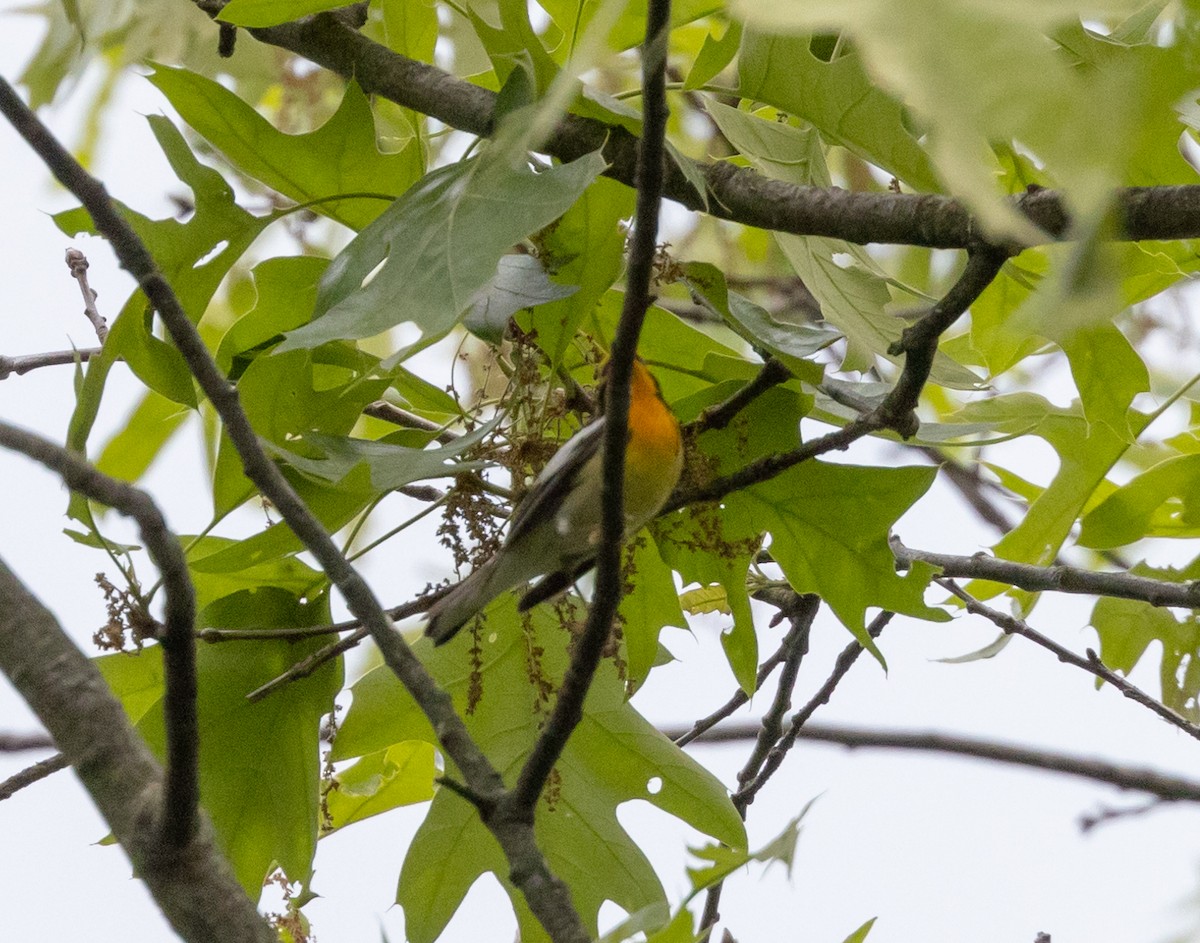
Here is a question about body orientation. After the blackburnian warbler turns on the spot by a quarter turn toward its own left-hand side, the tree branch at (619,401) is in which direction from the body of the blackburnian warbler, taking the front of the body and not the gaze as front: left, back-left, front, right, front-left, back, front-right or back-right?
back

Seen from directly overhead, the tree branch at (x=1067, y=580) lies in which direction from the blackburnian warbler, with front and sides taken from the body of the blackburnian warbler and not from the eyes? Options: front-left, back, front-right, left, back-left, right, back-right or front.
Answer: front-left

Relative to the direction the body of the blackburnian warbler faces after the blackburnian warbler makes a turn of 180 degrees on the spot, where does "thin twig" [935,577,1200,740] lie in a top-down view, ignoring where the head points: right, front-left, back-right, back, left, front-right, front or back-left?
back-right

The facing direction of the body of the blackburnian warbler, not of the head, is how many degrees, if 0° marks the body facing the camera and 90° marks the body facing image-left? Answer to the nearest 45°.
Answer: approximately 270°
